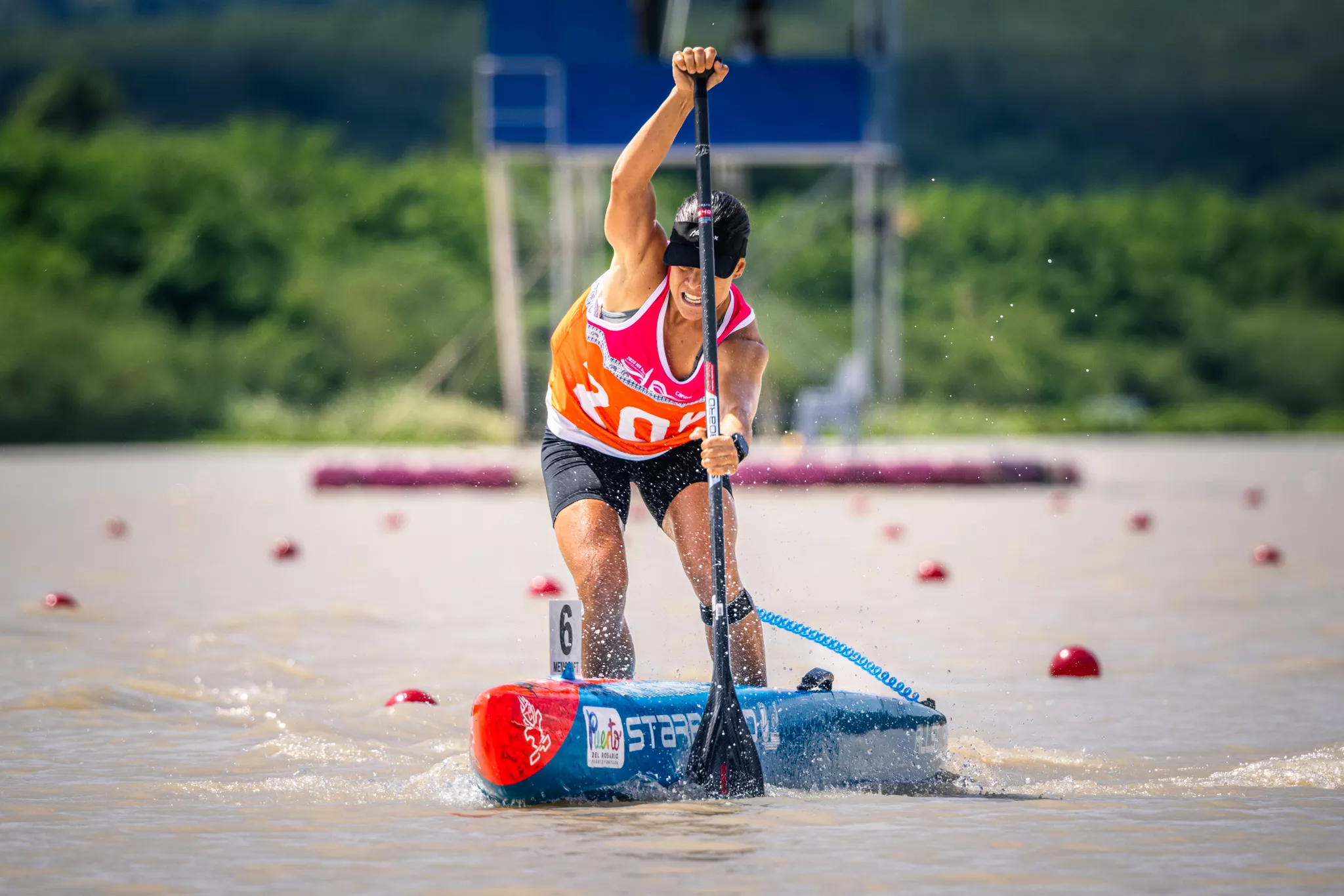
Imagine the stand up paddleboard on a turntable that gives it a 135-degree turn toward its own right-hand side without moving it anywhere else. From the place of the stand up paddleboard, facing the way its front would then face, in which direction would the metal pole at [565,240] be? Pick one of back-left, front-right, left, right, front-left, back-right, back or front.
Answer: front

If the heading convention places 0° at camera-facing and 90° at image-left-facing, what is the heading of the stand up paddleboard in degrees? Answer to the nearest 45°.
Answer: approximately 45°

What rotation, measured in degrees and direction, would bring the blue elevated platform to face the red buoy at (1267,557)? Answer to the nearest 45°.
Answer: approximately 45° to its left

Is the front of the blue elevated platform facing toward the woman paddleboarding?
yes

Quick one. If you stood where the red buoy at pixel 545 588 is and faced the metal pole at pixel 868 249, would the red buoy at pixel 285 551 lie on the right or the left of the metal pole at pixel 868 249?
left

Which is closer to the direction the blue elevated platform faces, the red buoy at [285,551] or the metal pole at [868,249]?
the red buoy

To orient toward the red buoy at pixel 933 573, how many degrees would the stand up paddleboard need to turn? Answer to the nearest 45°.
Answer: approximately 135° to its right

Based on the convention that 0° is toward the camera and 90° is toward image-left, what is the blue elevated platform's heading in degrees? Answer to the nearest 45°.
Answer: approximately 0°

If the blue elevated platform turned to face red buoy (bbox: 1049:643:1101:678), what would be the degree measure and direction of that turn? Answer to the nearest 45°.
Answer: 0° — it already faces it

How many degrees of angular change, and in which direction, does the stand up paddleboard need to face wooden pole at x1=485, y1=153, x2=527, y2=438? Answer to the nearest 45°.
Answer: approximately 135° to its right

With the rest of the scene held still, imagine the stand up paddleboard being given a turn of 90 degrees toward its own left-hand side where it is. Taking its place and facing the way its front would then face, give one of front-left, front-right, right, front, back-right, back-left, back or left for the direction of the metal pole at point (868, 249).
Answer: back-left

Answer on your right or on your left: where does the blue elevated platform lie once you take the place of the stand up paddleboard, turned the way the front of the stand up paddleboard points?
on your right
